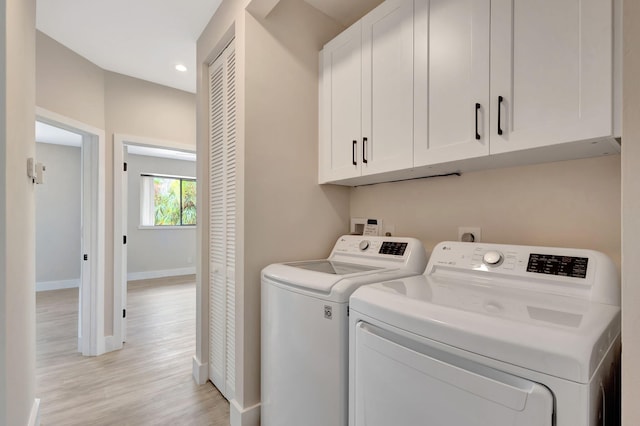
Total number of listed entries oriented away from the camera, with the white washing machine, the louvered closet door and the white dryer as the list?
0

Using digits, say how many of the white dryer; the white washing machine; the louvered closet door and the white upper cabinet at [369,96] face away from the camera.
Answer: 0

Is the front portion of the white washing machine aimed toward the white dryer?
no

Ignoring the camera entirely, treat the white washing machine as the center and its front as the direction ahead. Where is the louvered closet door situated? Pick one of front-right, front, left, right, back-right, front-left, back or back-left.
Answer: right

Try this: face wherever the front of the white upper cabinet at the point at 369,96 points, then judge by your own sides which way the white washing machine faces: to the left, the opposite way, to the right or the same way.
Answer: the same way

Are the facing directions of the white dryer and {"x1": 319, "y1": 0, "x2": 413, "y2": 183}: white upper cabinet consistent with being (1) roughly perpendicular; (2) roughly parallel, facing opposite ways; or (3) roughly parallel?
roughly parallel

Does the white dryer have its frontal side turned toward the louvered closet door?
no

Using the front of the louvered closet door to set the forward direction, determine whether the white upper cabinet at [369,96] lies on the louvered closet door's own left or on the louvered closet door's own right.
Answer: on the louvered closet door's own left

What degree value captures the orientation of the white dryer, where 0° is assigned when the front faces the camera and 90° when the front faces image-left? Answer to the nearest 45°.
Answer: approximately 45°

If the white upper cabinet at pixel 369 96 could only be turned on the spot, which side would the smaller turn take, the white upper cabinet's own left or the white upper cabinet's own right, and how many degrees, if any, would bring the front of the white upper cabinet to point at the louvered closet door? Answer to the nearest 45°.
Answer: approximately 45° to the white upper cabinet's own right

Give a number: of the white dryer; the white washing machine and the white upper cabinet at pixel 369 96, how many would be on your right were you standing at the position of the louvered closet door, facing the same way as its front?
0

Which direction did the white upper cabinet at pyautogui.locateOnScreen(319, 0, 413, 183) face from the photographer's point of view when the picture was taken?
facing the viewer and to the left of the viewer
